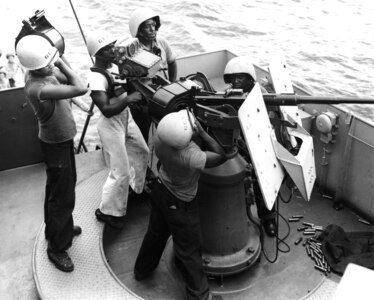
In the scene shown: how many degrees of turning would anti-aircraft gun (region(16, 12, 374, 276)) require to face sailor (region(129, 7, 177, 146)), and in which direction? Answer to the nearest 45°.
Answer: approximately 135° to its left

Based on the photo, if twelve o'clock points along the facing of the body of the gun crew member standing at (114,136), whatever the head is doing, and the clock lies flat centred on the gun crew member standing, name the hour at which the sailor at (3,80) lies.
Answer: The sailor is roughly at 8 o'clock from the gun crew member standing.

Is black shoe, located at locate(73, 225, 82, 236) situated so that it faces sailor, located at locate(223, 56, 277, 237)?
yes

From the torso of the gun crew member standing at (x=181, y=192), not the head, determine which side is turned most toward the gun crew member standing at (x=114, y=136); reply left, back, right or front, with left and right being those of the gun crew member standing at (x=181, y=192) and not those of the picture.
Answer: left

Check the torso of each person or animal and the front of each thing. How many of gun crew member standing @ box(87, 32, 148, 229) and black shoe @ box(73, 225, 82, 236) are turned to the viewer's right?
2

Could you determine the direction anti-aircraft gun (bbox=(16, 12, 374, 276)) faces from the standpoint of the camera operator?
facing to the right of the viewer

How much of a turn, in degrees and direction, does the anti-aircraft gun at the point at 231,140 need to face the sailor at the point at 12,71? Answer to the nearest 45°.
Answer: approximately 135° to its left

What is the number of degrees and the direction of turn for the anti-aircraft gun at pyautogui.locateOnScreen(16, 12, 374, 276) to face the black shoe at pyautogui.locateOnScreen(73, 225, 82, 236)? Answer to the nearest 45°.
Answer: approximately 180°

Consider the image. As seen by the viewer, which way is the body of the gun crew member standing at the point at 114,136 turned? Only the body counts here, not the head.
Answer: to the viewer's right

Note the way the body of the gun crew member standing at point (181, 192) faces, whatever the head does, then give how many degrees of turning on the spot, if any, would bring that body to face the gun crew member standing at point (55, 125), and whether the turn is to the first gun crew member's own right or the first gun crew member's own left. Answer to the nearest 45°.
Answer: approximately 90° to the first gun crew member's own left

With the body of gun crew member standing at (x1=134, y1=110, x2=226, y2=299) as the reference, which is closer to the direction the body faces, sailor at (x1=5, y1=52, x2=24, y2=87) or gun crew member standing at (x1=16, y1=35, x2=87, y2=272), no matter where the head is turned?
the sailor

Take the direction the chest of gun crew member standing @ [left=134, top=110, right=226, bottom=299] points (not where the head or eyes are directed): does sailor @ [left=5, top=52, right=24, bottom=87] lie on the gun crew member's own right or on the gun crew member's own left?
on the gun crew member's own left

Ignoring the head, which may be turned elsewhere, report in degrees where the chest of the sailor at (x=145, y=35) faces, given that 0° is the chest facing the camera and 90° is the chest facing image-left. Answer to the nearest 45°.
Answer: approximately 315°

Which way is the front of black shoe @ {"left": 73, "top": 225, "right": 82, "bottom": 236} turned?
to the viewer's right
